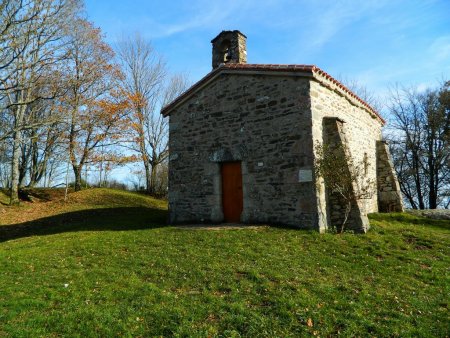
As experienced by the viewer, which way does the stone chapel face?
facing the viewer and to the left of the viewer
